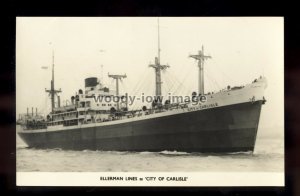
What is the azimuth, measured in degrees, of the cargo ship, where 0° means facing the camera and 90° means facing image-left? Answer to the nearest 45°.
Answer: approximately 315°
